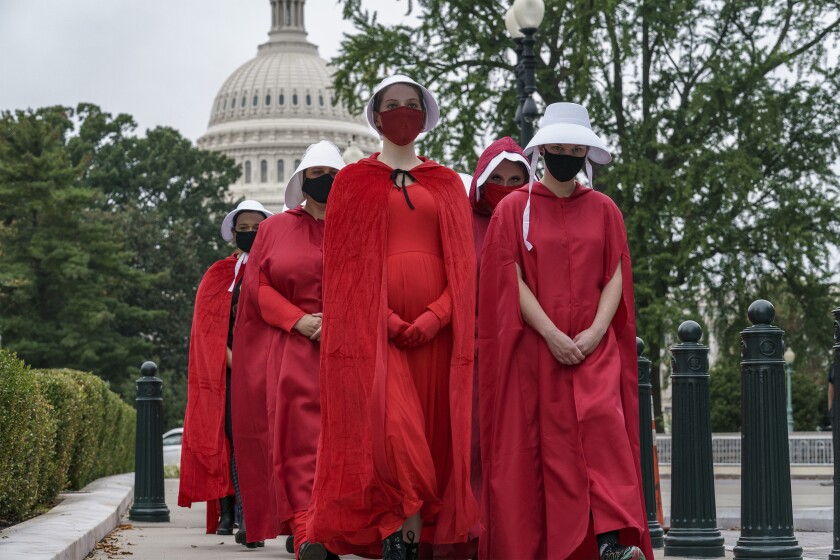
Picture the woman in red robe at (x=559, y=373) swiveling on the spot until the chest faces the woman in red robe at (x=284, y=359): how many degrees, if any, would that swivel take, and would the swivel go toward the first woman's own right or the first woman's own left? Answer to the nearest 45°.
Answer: approximately 135° to the first woman's own right

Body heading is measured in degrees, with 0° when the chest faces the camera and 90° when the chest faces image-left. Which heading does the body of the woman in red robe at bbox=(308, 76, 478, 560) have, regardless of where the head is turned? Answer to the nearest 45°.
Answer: approximately 0°

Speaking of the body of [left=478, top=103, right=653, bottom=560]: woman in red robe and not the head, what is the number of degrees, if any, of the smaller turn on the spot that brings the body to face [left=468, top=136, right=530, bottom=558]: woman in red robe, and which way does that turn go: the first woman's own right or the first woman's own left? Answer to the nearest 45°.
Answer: approximately 180°

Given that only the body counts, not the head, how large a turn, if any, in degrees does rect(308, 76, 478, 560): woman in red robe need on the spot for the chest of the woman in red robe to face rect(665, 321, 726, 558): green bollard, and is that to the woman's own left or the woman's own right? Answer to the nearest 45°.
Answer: approximately 135° to the woman's own left

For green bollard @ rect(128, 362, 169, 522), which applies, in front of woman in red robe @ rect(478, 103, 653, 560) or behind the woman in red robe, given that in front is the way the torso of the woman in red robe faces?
behind

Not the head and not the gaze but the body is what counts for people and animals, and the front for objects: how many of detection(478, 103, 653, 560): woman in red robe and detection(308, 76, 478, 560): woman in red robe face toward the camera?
2

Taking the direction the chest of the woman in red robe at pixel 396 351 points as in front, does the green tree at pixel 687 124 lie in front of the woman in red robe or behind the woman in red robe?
behind

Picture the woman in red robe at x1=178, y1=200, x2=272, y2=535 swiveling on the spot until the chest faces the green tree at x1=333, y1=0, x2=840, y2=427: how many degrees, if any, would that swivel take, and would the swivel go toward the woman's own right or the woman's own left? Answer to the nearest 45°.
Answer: approximately 90° to the woman's own left

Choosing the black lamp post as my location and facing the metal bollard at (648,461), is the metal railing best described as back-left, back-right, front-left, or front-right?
back-left
